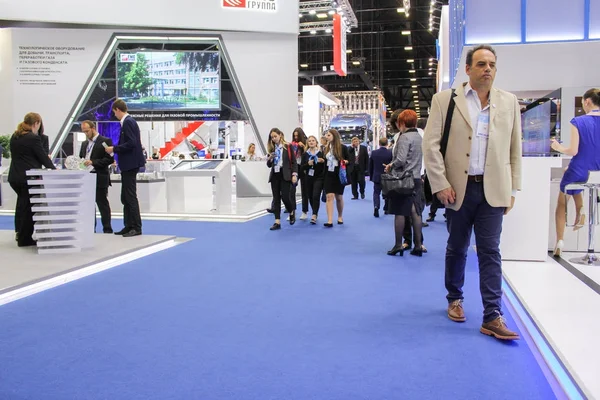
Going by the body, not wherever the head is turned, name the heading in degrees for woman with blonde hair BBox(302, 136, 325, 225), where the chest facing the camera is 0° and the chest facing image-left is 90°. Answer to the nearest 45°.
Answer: approximately 0°

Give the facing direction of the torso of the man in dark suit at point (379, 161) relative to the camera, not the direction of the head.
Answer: away from the camera

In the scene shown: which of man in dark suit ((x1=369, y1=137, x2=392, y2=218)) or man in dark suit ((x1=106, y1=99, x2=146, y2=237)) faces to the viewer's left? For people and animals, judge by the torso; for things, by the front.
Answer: man in dark suit ((x1=106, y1=99, x2=146, y2=237))

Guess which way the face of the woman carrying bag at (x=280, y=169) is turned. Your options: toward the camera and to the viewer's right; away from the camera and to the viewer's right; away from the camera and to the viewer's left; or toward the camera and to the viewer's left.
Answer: toward the camera and to the viewer's left

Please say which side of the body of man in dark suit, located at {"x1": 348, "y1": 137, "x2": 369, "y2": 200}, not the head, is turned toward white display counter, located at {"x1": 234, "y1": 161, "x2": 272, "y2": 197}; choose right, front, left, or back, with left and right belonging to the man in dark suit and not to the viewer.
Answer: right

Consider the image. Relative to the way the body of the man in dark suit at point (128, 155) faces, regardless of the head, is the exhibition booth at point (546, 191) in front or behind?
behind

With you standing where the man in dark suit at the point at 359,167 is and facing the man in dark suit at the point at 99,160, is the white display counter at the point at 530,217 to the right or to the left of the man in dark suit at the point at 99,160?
left
